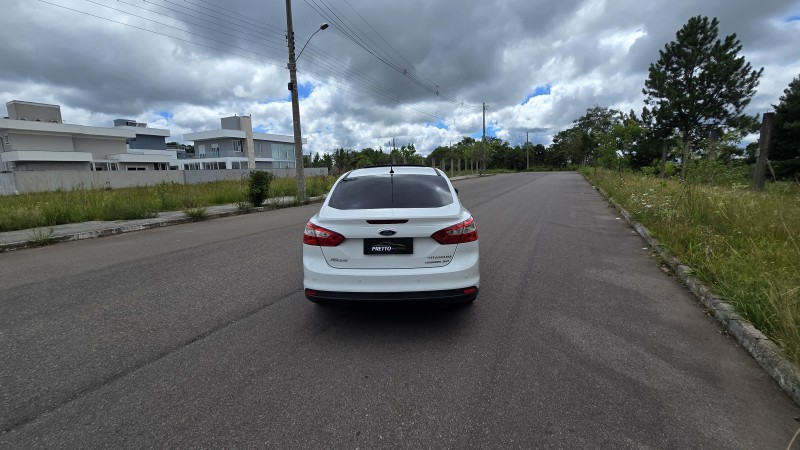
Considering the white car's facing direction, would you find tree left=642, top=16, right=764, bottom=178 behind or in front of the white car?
in front

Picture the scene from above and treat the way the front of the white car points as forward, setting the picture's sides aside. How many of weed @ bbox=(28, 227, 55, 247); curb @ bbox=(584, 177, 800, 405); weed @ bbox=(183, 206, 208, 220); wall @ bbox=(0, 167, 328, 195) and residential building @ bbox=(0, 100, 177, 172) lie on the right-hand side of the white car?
1

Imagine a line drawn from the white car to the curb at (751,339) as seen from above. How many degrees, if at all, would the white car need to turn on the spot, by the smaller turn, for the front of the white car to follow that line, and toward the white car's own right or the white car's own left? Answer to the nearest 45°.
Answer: approximately 90° to the white car's own right

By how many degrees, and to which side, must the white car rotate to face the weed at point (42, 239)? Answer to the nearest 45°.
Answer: approximately 45° to its left

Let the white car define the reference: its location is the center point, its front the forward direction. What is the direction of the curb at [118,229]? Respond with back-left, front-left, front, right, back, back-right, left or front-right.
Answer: front-left

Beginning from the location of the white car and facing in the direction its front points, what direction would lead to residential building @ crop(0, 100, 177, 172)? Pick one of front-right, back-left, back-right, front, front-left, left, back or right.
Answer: front-left

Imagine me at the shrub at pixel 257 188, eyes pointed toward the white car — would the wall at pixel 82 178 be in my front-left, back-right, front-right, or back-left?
back-right

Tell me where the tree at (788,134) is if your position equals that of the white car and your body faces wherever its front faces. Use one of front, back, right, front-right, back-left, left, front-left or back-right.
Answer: front-right

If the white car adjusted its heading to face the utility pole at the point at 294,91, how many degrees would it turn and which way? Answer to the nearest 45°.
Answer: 0° — it already faces it

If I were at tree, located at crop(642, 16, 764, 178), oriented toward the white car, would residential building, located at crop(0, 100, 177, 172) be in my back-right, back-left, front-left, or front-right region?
front-right

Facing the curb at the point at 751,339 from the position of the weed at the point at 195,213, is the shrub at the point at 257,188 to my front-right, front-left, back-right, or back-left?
back-left

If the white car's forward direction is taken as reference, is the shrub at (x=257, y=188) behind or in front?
in front

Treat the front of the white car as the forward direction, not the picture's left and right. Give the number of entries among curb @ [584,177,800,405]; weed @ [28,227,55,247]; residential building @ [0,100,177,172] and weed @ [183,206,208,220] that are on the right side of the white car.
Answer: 1

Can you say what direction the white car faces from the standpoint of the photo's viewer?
facing away from the viewer

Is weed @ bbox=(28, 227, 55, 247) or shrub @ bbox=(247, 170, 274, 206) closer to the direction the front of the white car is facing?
the shrub
